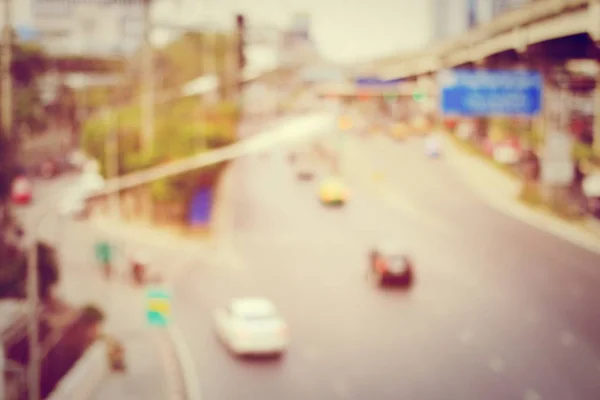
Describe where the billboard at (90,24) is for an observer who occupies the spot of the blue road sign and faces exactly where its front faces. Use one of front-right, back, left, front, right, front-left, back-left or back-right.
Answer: right

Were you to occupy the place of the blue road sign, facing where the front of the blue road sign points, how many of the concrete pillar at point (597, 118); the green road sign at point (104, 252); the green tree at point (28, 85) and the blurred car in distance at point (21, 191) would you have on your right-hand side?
3

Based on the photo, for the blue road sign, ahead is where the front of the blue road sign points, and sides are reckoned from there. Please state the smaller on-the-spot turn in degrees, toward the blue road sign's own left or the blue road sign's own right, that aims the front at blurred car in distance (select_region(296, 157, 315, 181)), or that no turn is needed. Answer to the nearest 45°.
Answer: approximately 90° to the blue road sign's own right

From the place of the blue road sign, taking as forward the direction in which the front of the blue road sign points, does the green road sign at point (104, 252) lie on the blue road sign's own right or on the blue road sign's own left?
on the blue road sign's own right

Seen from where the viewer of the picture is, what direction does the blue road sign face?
facing the viewer

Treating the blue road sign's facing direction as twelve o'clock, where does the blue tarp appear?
The blue tarp is roughly at 3 o'clock from the blue road sign.

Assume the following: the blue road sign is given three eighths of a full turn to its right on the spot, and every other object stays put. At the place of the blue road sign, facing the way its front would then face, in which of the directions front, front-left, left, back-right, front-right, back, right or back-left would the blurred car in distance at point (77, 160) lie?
front-left

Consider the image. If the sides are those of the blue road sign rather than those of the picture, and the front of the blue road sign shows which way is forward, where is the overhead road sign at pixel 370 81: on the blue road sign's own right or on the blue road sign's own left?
on the blue road sign's own right

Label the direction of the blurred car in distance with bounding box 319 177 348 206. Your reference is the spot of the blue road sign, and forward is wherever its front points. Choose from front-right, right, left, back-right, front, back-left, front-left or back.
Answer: right

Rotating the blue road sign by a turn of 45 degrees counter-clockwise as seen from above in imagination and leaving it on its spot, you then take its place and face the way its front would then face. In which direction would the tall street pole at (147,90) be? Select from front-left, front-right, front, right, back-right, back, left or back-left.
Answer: back-right

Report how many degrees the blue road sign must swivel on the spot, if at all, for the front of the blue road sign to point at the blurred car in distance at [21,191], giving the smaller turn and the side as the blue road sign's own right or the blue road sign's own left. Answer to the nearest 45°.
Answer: approximately 90° to the blue road sign's own right

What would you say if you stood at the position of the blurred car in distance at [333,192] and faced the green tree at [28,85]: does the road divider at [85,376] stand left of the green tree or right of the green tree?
left

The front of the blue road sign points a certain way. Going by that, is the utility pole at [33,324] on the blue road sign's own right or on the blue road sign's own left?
on the blue road sign's own right

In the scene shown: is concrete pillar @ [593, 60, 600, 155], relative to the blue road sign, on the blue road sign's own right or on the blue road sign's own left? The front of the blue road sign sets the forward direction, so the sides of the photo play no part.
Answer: on the blue road sign's own left

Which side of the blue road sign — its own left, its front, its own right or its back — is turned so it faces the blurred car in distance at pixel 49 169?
right

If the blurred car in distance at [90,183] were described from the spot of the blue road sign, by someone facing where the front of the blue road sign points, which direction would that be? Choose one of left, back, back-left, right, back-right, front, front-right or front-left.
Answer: right
